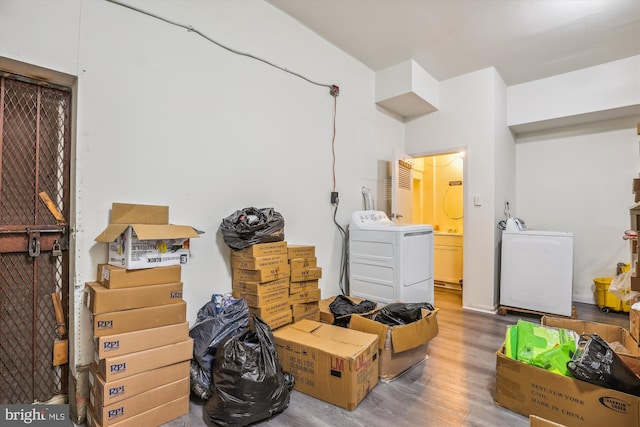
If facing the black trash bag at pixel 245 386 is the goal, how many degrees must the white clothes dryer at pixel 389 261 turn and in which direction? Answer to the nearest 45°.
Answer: approximately 90° to its right

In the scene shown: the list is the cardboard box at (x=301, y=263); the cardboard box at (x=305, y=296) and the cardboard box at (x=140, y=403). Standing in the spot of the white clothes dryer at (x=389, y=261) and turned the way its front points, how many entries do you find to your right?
3

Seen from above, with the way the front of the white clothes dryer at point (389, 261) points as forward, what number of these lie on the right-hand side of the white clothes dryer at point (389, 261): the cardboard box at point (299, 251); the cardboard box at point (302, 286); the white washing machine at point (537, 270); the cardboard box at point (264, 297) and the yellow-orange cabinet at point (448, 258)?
3

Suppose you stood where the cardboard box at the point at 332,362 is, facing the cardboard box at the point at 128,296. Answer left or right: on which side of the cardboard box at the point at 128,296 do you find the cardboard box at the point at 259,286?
right

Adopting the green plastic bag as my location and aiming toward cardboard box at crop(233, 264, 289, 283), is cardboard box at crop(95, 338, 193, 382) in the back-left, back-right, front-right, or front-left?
front-left

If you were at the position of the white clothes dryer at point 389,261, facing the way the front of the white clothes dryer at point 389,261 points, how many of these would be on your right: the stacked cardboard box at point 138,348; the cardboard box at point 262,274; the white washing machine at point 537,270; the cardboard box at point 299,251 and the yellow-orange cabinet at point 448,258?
3

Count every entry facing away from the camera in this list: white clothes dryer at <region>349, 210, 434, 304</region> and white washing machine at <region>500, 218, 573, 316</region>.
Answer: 0

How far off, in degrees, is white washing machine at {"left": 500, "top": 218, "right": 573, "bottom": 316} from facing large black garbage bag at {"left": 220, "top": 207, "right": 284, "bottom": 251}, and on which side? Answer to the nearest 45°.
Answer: approximately 135° to its right

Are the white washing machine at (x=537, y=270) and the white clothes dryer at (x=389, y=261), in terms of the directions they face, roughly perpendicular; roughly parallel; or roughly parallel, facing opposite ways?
roughly parallel

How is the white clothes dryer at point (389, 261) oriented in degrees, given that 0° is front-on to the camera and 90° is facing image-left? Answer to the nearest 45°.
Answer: approximately 315°

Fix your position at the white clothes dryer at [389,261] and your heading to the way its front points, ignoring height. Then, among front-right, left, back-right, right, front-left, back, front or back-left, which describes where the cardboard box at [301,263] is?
right

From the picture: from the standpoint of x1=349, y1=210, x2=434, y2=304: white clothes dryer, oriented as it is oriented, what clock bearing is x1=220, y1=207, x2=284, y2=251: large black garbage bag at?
The large black garbage bag is roughly at 3 o'clock from the white clothes dryer.

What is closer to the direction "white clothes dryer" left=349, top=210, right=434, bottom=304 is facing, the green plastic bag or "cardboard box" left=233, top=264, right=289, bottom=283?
the green plastic bag
